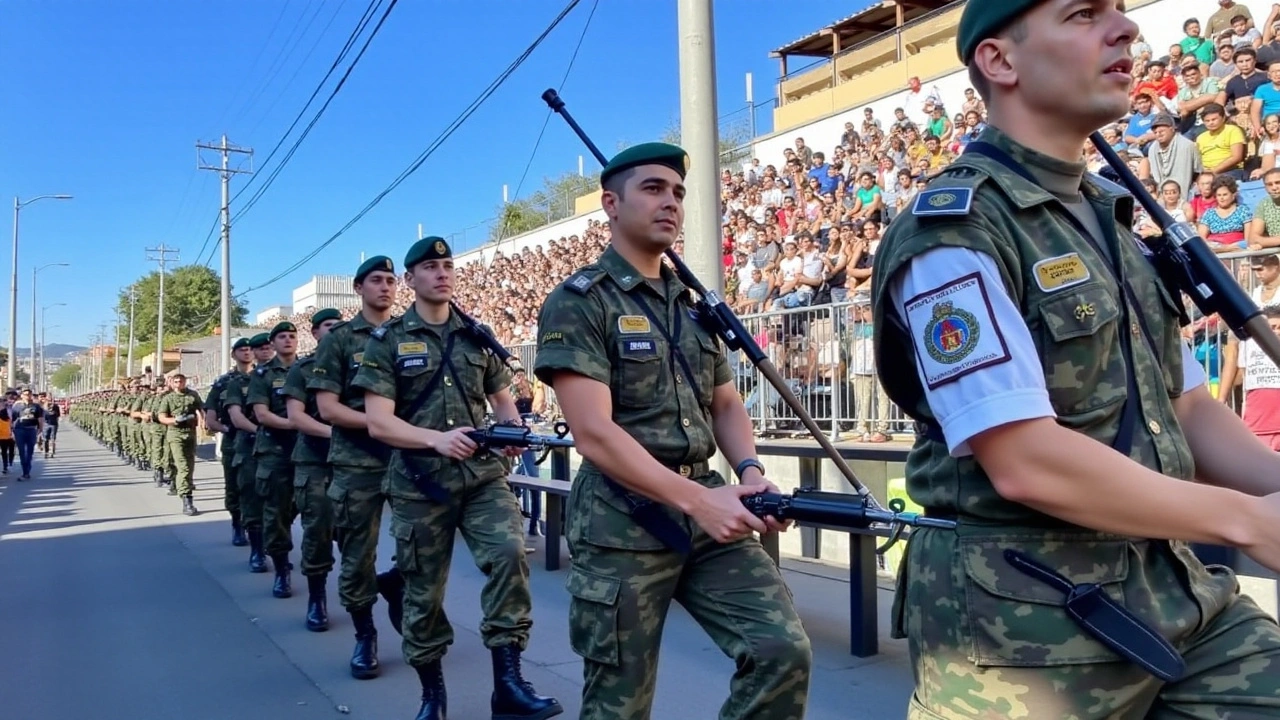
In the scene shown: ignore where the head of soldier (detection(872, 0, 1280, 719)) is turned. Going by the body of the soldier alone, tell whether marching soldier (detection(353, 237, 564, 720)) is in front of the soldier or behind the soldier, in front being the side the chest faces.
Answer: behind

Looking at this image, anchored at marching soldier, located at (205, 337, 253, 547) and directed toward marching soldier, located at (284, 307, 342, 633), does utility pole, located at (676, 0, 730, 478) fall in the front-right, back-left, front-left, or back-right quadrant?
front-left

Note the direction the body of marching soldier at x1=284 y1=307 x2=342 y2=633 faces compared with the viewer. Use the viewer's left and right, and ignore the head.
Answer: facing the viewer and to the right of the viewer

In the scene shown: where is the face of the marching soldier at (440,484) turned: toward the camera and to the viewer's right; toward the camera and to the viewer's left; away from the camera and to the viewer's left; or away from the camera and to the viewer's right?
toward the camera and to the viewer's right

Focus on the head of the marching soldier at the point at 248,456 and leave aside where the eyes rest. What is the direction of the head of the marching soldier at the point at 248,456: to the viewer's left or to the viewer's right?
to the viewer's right

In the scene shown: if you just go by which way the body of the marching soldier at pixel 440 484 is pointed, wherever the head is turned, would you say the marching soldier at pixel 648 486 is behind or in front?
in front

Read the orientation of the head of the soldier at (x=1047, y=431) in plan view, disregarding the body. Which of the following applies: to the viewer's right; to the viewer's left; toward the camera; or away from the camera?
to the viewer's right

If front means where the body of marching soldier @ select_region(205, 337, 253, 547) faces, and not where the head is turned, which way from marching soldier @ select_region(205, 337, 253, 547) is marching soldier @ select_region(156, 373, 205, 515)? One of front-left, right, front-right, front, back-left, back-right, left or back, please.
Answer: back-left

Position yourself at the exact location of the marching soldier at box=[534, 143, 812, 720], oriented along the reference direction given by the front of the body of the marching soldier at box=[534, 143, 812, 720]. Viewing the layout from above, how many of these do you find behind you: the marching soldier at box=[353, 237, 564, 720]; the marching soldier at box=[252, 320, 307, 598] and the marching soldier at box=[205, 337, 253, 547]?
3

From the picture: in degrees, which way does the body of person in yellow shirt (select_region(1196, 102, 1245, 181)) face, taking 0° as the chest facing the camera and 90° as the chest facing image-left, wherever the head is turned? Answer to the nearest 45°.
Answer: approximately 45°

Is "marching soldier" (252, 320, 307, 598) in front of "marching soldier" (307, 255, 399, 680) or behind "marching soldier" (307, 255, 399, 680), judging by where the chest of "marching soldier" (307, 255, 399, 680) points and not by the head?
behind

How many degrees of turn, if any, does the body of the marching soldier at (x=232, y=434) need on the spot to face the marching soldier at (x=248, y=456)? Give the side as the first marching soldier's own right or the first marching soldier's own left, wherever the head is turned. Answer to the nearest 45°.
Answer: approximately 45° to the first marching soldier's own right
